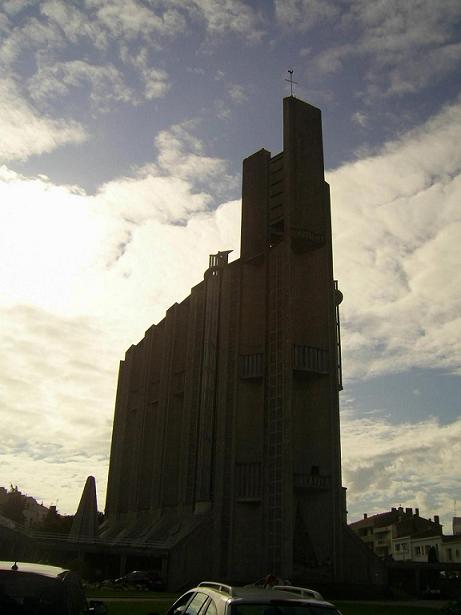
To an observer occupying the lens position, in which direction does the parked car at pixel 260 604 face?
facing away from the viewer and to the left of the viewer

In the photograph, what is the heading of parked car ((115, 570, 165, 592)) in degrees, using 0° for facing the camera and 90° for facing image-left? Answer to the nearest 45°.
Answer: approximately 90°

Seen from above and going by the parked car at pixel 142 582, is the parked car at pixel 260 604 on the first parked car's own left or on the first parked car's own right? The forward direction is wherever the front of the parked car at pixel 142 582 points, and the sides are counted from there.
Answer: on the first parked car's own left

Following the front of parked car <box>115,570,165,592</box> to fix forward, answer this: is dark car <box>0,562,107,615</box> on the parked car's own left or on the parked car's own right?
on the parked car's own left

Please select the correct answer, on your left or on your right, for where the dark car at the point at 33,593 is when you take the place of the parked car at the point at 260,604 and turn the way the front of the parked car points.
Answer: on your left

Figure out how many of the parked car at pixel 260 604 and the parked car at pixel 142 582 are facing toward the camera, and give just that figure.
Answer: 0

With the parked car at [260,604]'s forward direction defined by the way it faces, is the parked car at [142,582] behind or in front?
in front

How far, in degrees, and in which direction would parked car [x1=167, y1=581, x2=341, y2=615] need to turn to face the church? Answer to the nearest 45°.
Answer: approximately 45° to its right
